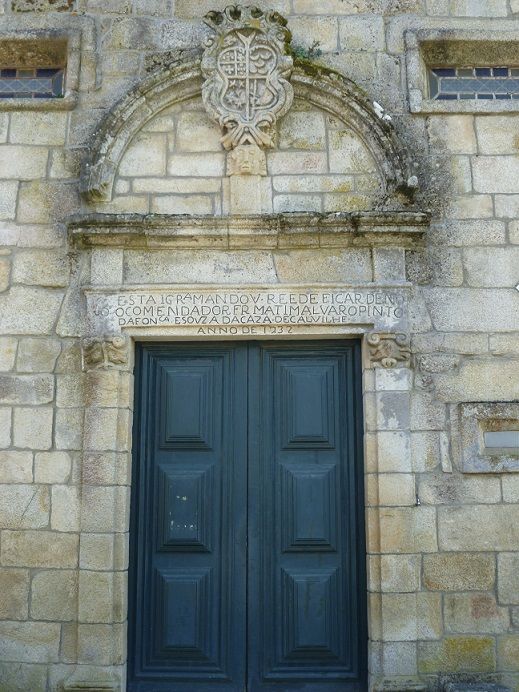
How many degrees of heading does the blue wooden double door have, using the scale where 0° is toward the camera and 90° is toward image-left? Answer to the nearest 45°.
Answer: approximately 0°
